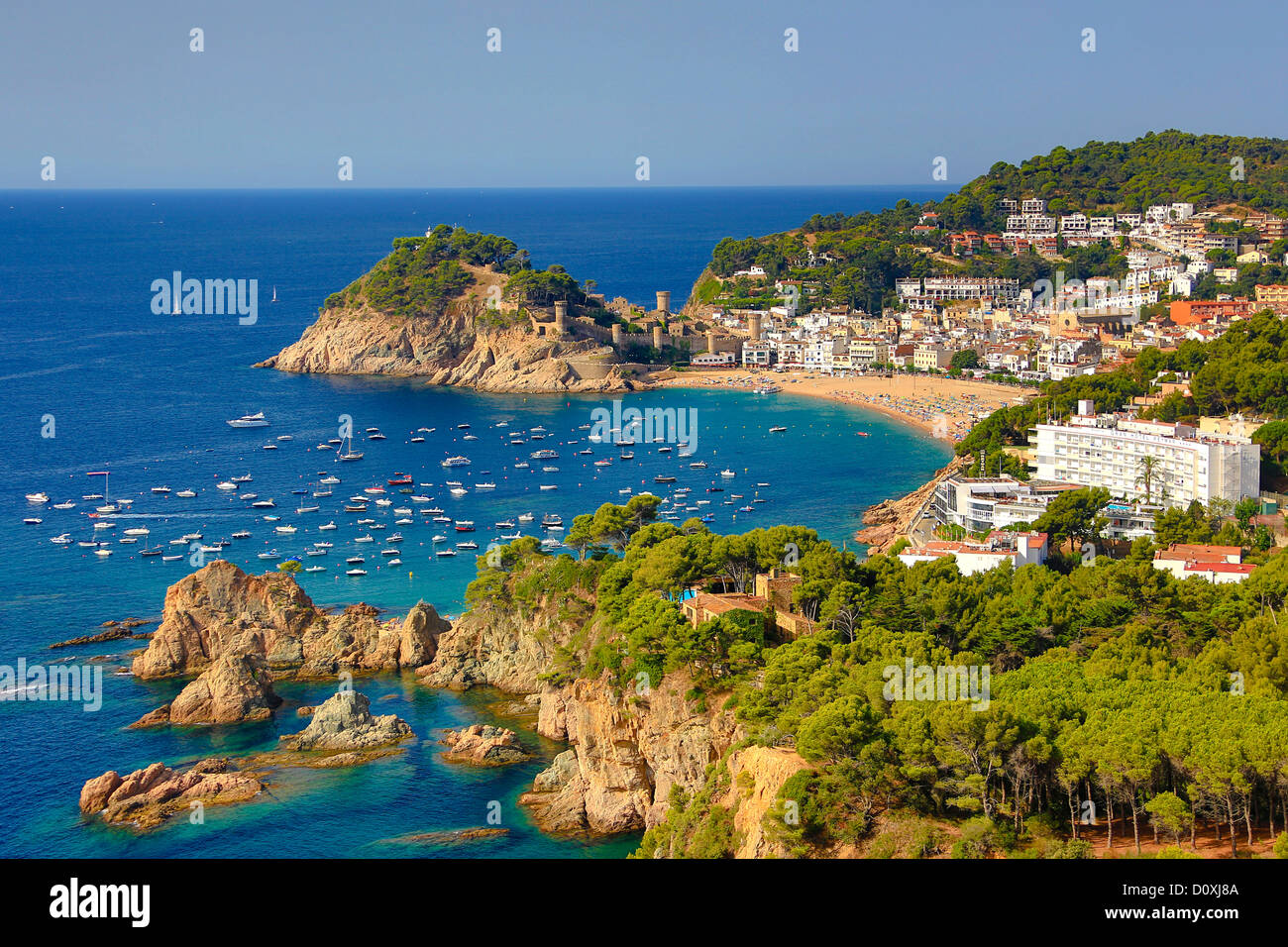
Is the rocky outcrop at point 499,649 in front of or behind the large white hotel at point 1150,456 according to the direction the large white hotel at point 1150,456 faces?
in front

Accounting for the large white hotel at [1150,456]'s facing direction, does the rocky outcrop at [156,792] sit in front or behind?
in front

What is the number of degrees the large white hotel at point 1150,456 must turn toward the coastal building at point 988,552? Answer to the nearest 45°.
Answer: approximately 45° to its left

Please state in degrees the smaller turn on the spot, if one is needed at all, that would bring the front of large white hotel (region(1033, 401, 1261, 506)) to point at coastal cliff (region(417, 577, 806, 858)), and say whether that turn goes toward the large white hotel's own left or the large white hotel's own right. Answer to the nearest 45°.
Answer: approximately 45° to the large white hotel's own left

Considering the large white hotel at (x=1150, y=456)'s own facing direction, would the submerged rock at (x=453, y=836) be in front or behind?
in front

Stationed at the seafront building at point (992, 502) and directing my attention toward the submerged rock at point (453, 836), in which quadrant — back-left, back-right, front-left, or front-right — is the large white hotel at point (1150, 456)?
back-left

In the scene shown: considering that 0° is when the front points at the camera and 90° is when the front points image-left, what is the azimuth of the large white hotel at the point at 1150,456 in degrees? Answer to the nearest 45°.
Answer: approximately 45°
